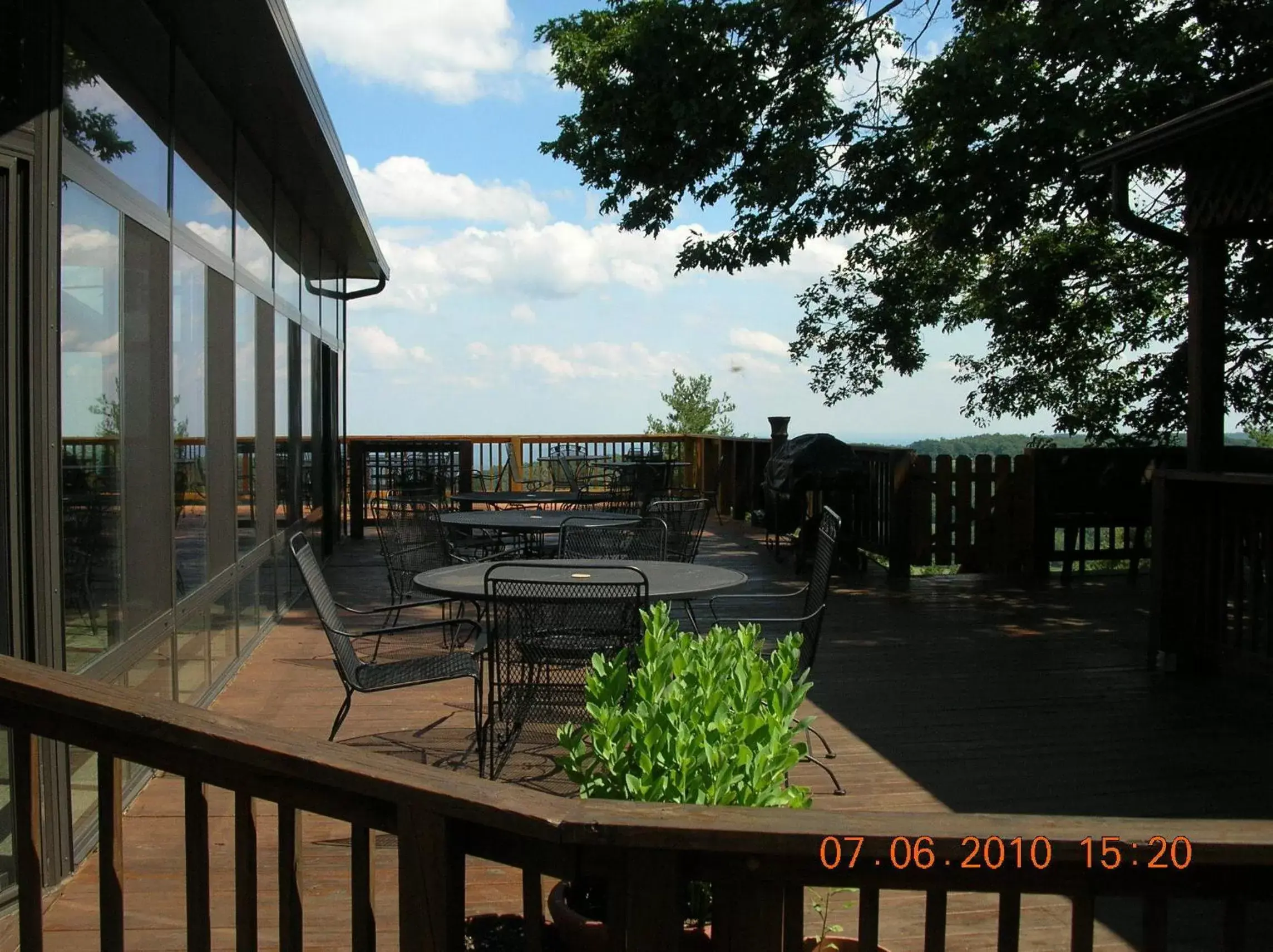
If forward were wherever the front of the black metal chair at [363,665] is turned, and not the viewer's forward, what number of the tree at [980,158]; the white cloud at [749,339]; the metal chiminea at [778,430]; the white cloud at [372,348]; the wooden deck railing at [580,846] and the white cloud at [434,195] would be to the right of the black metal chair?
1

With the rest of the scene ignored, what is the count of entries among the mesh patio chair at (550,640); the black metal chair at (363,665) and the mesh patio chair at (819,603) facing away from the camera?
1

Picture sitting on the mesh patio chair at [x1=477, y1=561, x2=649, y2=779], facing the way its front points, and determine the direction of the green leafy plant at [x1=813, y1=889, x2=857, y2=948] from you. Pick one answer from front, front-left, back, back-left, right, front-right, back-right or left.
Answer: back-right

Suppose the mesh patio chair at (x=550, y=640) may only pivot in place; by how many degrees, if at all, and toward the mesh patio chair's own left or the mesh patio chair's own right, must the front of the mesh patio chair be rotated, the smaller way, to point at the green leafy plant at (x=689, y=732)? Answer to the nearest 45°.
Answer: approximately 180°

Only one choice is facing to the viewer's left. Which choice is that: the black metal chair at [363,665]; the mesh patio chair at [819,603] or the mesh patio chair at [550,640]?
the mesh patio chair at [819,603]

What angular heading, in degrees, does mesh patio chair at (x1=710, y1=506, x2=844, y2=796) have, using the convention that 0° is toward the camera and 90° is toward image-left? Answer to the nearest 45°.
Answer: approximately 90°

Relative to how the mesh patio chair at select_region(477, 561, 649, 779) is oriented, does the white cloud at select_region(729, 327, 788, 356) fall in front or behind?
in front

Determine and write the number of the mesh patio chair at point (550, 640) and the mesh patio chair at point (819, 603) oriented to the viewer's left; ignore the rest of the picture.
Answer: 1

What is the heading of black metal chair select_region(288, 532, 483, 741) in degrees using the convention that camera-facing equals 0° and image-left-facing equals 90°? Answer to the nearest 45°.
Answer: approximately 270°

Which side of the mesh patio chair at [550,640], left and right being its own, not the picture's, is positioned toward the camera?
back

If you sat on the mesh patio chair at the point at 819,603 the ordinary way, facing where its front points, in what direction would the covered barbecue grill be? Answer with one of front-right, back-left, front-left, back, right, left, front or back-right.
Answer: right

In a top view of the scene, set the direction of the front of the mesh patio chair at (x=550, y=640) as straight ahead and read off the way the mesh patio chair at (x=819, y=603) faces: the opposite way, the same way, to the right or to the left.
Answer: to the left
